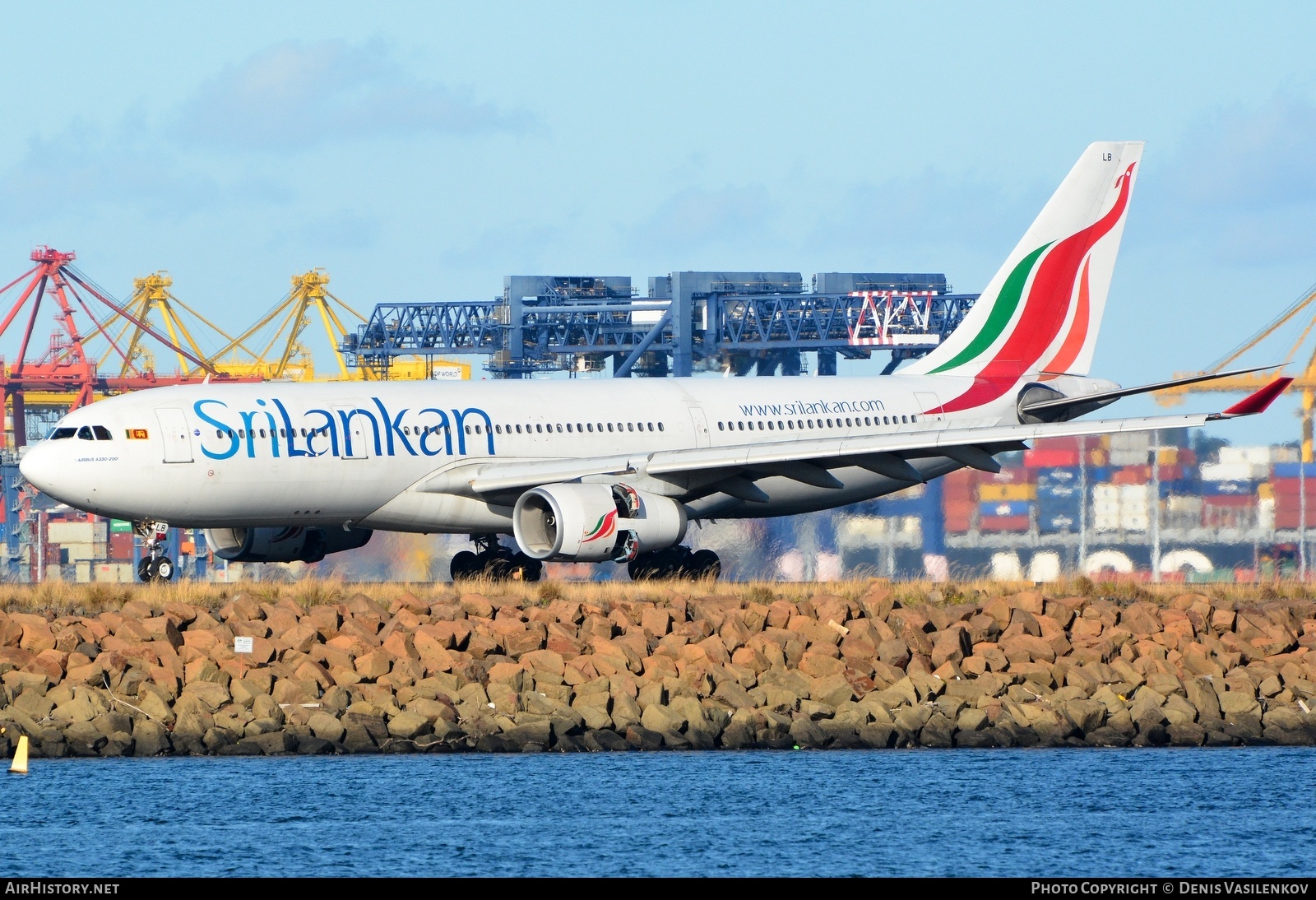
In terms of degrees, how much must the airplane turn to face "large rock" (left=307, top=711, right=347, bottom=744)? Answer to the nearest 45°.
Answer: approximately 45° to its left

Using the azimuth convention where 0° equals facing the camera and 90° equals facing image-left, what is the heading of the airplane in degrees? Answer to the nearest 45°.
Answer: approximately 45°

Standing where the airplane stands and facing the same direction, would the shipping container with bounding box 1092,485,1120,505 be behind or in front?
behind

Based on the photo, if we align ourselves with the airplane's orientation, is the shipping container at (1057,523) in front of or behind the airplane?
behind

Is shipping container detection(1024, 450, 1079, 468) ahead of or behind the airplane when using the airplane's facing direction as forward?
behind

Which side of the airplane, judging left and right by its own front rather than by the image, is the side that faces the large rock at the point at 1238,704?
left

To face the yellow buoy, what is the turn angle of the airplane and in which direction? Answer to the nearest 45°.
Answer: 0° — it already faces it
